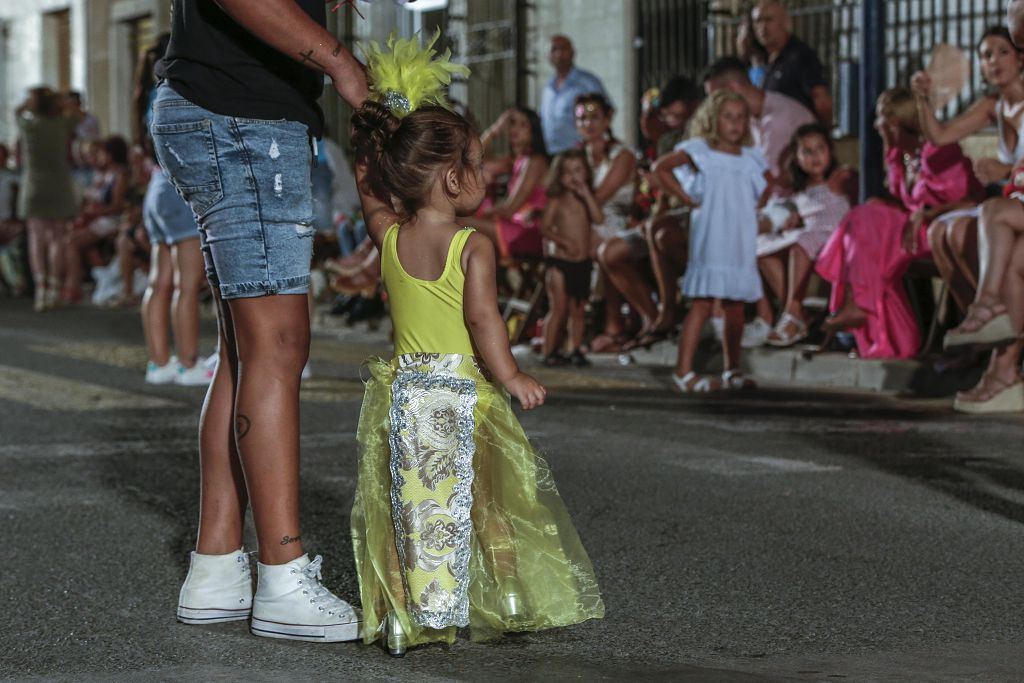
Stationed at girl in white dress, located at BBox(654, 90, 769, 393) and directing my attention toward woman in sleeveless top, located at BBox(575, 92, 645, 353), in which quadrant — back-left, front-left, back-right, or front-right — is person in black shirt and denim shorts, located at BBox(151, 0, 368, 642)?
back-left

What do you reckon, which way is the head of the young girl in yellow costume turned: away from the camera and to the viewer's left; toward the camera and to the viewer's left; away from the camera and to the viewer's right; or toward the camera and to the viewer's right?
away from the camera and to the viewer's right

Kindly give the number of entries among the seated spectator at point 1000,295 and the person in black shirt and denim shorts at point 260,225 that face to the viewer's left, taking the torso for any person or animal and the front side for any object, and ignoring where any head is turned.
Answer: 1

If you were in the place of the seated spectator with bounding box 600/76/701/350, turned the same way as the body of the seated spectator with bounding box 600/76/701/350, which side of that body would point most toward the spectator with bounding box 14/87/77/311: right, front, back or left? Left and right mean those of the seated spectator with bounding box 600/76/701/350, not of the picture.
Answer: right

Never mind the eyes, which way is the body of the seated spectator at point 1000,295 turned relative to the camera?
to the viewer's left

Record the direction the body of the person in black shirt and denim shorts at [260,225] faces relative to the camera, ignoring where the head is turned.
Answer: to the viewer's right

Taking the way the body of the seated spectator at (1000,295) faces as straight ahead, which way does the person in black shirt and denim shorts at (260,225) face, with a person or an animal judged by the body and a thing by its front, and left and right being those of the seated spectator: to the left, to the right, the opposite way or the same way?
the opposite way

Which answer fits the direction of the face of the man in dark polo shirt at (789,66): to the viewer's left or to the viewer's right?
to the viewer's left
